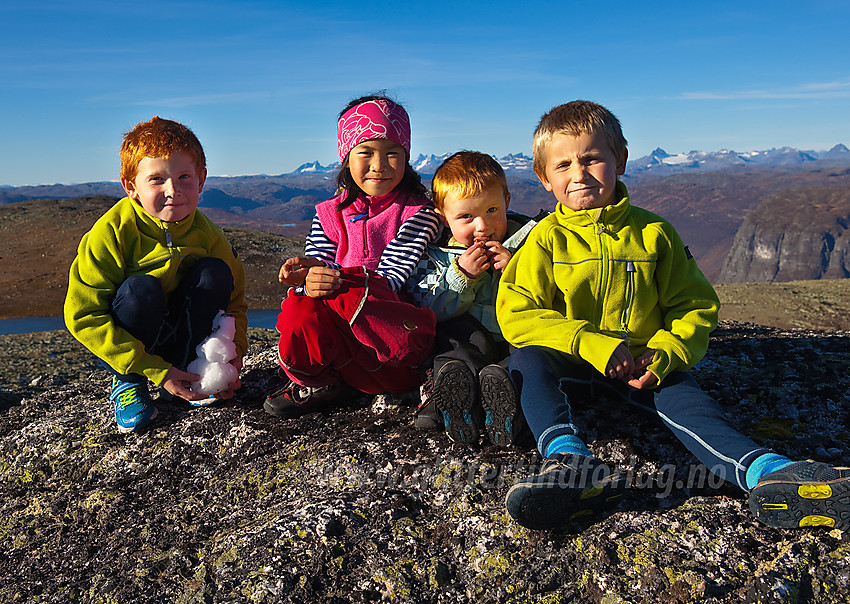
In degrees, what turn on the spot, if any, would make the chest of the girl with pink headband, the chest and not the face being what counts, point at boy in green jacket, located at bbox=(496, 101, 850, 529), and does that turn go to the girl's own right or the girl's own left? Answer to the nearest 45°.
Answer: approximately 90° to the girl's own left

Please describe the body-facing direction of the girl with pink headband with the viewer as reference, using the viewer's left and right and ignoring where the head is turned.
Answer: facing the viewer and to the left of the viewer

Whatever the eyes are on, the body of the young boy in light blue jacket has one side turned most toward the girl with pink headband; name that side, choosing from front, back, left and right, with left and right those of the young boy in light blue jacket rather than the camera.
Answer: right

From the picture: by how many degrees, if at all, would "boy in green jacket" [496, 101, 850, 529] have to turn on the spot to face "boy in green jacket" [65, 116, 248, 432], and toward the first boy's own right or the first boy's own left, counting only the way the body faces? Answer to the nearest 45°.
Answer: approximately 90° to the first boy's own right

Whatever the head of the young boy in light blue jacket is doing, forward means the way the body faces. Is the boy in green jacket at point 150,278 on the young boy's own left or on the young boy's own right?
on the young boy's own right

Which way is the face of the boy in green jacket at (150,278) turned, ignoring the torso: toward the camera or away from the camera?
toward the camera

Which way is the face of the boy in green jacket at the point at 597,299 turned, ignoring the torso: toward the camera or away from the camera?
toward the camera

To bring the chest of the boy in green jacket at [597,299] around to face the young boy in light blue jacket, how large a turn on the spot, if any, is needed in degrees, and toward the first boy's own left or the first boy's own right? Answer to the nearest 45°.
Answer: approximately 90° to the first boy's own right

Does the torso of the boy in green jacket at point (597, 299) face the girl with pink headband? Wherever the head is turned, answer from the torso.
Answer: no

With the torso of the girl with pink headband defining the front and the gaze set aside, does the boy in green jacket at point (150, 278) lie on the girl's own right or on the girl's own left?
on the girl's own right

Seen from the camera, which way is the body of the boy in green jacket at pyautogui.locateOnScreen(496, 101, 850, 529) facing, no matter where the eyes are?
toward the camera

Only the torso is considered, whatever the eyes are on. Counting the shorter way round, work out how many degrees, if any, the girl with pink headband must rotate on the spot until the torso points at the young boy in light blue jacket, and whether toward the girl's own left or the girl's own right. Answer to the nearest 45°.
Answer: approximately 135° to the girl's own left

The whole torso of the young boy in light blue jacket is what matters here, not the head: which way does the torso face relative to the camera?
toward the camera

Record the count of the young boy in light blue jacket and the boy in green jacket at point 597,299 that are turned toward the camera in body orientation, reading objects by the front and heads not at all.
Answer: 2

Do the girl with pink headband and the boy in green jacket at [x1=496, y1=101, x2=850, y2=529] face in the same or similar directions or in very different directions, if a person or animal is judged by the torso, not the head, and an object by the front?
same or similar directions
